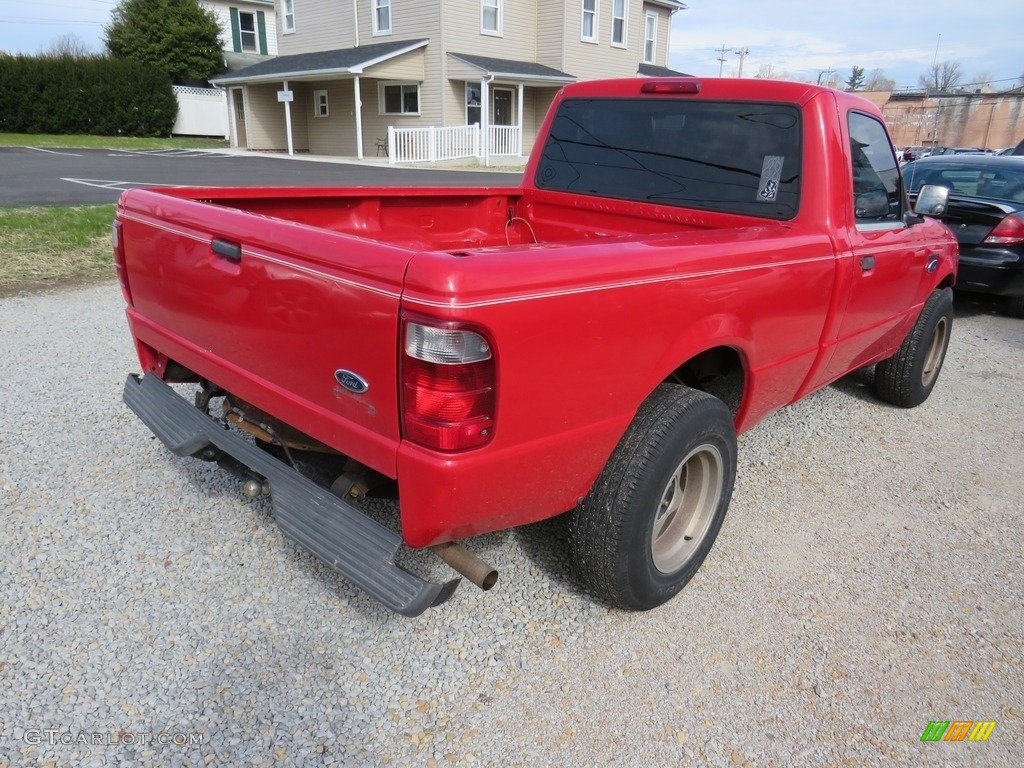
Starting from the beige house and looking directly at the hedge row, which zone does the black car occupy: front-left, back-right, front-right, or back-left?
back-left

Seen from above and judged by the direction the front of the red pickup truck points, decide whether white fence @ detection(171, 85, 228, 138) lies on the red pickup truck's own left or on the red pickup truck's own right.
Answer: on the red pickup truck's own left

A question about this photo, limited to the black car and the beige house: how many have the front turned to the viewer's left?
0

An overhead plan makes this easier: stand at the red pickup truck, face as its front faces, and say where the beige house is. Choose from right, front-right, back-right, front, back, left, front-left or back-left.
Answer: front-left

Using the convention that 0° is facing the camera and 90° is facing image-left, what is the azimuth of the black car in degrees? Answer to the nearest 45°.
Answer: approximately 225°

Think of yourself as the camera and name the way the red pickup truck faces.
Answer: facing away from the viewer and to the right of the viewer

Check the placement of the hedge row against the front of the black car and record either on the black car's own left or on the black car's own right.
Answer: on the black car's own left

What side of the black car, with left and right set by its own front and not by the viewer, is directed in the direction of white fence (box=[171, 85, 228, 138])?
left

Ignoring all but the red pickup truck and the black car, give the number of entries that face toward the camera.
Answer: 0

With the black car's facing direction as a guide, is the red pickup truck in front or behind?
behind

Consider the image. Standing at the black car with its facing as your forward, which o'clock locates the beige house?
The beige house is roughly at 9 o'clock from the black car.

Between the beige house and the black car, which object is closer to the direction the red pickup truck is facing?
the black car

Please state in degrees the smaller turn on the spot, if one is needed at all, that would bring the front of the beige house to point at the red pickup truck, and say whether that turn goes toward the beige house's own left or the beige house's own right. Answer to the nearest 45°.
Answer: approximately 45° to the beige house's own right

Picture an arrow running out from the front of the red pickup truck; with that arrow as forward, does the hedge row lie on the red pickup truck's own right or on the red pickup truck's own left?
on the red pickup truck's own left

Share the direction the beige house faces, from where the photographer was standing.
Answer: facing the viewer and to the right of the viewer

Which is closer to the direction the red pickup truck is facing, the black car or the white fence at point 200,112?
the black car
